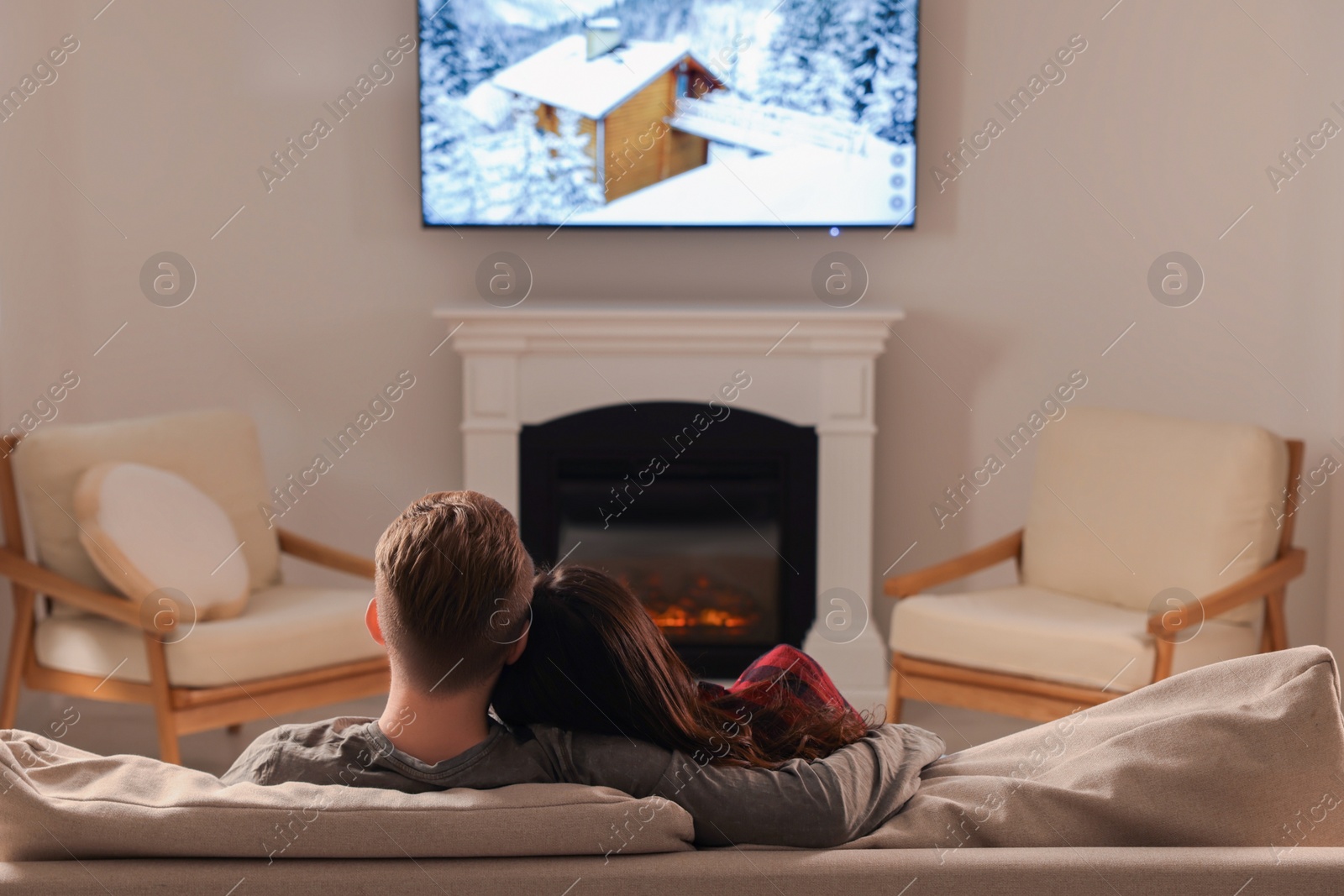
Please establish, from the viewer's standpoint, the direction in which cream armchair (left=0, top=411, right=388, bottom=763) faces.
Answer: facing the viewer and to the right of the viewer

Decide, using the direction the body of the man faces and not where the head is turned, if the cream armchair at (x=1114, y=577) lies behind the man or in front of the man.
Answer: in front

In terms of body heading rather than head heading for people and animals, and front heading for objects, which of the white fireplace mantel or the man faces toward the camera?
the white fireplace mantel

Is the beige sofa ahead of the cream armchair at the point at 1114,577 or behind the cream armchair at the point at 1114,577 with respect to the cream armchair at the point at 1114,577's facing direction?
ahead

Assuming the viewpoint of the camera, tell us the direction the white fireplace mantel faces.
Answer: facing the viewer

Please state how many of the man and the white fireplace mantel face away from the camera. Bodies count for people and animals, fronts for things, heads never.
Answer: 1

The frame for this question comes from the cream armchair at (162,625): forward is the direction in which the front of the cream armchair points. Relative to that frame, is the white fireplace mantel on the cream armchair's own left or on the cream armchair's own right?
on the cream armchair's own left

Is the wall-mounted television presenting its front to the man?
yes

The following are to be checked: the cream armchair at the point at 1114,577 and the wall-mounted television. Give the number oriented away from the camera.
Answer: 0

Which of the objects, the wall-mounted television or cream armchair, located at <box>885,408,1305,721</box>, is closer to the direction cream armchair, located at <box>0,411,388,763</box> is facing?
the cream armchair

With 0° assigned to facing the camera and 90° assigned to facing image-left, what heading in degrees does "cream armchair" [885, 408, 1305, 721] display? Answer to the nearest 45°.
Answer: approximately 45°

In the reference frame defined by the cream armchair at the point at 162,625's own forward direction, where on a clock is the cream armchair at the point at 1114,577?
the cream armchair at the point at 1114,577 is roughly at 11 o'clock from the cream armchair at the point at 162,625.

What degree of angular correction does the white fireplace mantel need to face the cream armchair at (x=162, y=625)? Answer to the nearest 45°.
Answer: approximately 45° to its right

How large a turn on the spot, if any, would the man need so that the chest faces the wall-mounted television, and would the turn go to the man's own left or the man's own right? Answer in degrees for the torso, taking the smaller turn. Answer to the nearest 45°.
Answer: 0° — they already face it

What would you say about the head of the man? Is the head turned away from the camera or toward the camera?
away from the camera

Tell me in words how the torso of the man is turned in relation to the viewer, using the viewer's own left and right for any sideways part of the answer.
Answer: facing away from the viewer

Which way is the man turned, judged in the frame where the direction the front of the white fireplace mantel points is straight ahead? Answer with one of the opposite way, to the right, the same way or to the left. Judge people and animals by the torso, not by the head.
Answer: the opposite way
